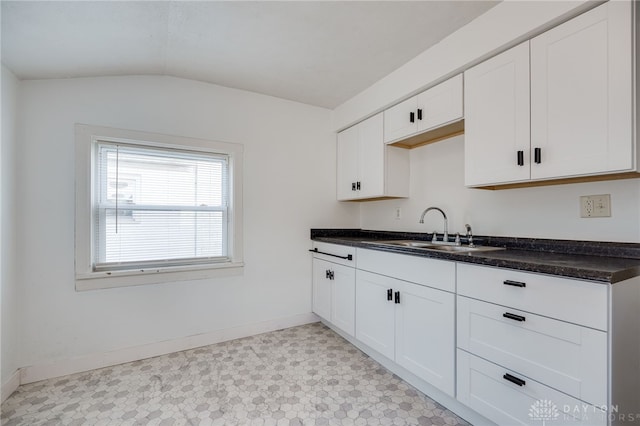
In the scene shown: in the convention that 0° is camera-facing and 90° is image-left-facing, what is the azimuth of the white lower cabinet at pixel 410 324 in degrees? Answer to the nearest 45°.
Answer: approximately 45°

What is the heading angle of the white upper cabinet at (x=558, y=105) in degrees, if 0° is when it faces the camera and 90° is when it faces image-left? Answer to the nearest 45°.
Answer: approximately 45°

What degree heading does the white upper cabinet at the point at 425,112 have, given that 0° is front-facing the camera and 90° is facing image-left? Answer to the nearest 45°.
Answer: approximately 45°

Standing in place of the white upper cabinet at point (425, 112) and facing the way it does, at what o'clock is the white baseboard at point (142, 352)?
The white baseboard is roughly at 1 o'clock from the white upper cabinet.

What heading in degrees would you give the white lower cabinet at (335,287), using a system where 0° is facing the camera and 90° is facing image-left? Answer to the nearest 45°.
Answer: approximately 45°

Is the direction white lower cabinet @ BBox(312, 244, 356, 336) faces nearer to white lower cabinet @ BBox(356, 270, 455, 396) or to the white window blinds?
the white window blinds

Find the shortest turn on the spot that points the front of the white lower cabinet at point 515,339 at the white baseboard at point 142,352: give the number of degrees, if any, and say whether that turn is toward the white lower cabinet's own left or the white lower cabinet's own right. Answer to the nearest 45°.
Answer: approximately 45° to the white lower cabinet's own right

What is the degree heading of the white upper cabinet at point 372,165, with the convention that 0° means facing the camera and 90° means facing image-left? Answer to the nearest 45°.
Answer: approximately 45°

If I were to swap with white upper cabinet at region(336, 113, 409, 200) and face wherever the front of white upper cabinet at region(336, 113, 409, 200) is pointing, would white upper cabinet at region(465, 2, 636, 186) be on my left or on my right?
on my left

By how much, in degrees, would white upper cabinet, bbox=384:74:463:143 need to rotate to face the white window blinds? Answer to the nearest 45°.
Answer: approximately 45° to its right

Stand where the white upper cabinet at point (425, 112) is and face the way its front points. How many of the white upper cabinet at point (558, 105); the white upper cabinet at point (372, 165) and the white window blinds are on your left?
1
